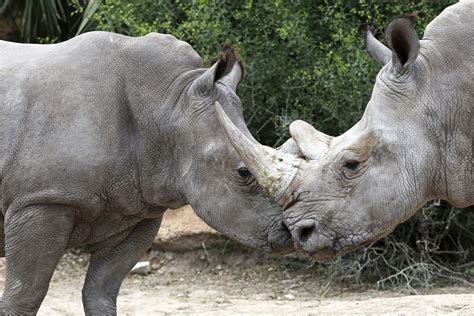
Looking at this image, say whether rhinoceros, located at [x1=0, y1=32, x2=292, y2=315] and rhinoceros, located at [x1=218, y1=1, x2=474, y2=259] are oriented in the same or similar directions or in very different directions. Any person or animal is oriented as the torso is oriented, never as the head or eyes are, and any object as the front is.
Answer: very different directions

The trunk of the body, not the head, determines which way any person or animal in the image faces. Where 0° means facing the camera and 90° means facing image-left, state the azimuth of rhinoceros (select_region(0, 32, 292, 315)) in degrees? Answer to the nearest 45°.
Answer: approximately 270°

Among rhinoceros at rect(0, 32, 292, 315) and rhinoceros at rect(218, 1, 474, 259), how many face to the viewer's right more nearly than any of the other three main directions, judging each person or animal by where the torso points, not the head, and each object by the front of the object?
1

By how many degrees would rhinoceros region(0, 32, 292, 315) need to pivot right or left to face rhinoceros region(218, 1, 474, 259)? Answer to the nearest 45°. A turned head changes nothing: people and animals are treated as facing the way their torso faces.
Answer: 0° — it already faces it

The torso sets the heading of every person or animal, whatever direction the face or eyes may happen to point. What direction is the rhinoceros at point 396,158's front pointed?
to the viewer's left

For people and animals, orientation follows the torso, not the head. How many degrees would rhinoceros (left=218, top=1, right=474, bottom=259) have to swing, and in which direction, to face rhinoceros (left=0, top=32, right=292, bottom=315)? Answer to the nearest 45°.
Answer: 0° — it already faces it

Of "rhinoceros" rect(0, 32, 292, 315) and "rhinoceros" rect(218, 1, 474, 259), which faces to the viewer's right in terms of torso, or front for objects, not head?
"rhinoceros" rect(0, 32, 292, 315)
